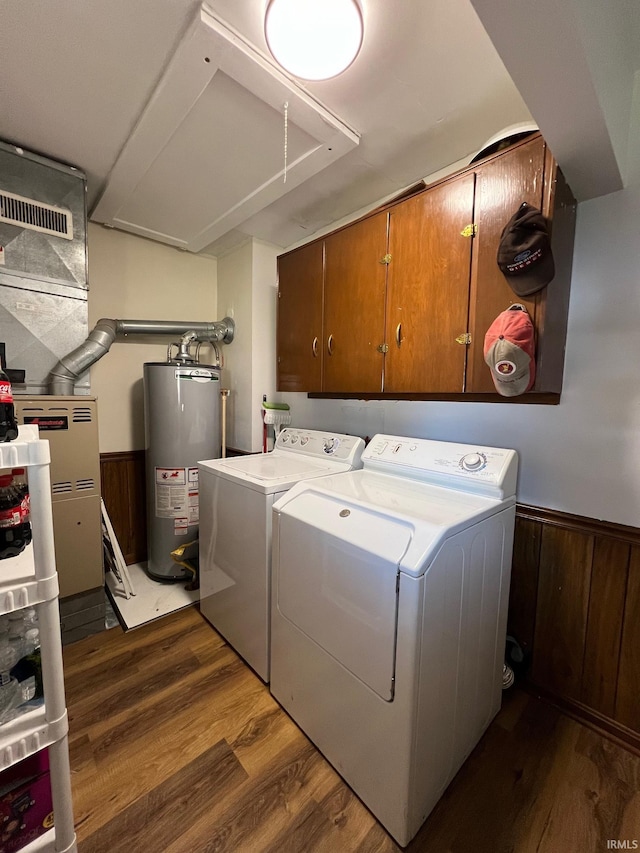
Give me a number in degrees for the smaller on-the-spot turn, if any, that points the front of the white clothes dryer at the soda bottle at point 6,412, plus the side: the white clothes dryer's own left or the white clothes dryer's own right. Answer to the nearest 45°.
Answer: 0° — it already faces it

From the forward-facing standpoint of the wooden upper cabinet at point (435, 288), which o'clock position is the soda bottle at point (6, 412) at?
The soda bottle is roughly at 12 o'clock from the wooden upper cabinet.

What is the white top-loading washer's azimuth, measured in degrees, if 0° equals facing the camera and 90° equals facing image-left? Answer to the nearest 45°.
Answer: approximately 45°

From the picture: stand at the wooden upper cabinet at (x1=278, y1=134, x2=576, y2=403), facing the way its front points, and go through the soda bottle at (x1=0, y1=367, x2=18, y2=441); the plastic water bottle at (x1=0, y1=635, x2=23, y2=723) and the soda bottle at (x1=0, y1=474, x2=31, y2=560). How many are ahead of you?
3

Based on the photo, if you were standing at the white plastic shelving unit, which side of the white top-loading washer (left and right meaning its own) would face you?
front

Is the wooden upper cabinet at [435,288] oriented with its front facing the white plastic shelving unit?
yes

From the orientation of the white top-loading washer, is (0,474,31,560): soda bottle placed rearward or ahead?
ahead
